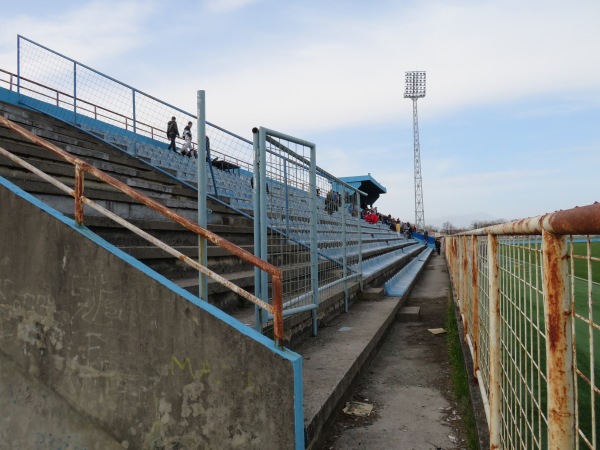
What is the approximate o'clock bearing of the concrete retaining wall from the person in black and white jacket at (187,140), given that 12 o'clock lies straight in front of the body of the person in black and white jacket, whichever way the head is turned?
The concrete retaining wall is roughly at 3 o'clock from the person in black and white jacket.

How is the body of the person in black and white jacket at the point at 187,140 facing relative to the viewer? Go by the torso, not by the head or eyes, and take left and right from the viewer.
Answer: facing to the right of the viewer

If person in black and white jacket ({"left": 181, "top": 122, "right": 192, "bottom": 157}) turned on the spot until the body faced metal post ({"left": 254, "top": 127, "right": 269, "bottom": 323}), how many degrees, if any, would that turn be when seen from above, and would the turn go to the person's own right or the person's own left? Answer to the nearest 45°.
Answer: approximately 90° to the person's own right

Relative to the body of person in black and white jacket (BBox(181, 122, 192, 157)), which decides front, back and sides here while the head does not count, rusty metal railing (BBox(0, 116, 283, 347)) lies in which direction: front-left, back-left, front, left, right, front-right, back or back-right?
right

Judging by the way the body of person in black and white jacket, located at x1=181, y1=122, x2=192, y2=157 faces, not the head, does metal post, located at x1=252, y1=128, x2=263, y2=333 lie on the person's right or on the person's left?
on the person's right
